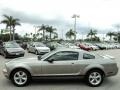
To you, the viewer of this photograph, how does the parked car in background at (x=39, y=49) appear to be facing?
facing the viewer and to the right of the viewer

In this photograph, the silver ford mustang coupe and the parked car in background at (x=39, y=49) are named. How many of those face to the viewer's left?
1

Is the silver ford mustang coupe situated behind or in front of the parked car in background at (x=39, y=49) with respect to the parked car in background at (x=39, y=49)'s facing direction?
in front

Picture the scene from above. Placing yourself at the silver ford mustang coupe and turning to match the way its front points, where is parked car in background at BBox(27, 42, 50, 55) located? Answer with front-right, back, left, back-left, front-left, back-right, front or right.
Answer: right

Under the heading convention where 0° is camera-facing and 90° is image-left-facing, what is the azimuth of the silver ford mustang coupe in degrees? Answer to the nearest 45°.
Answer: approximately 90°
